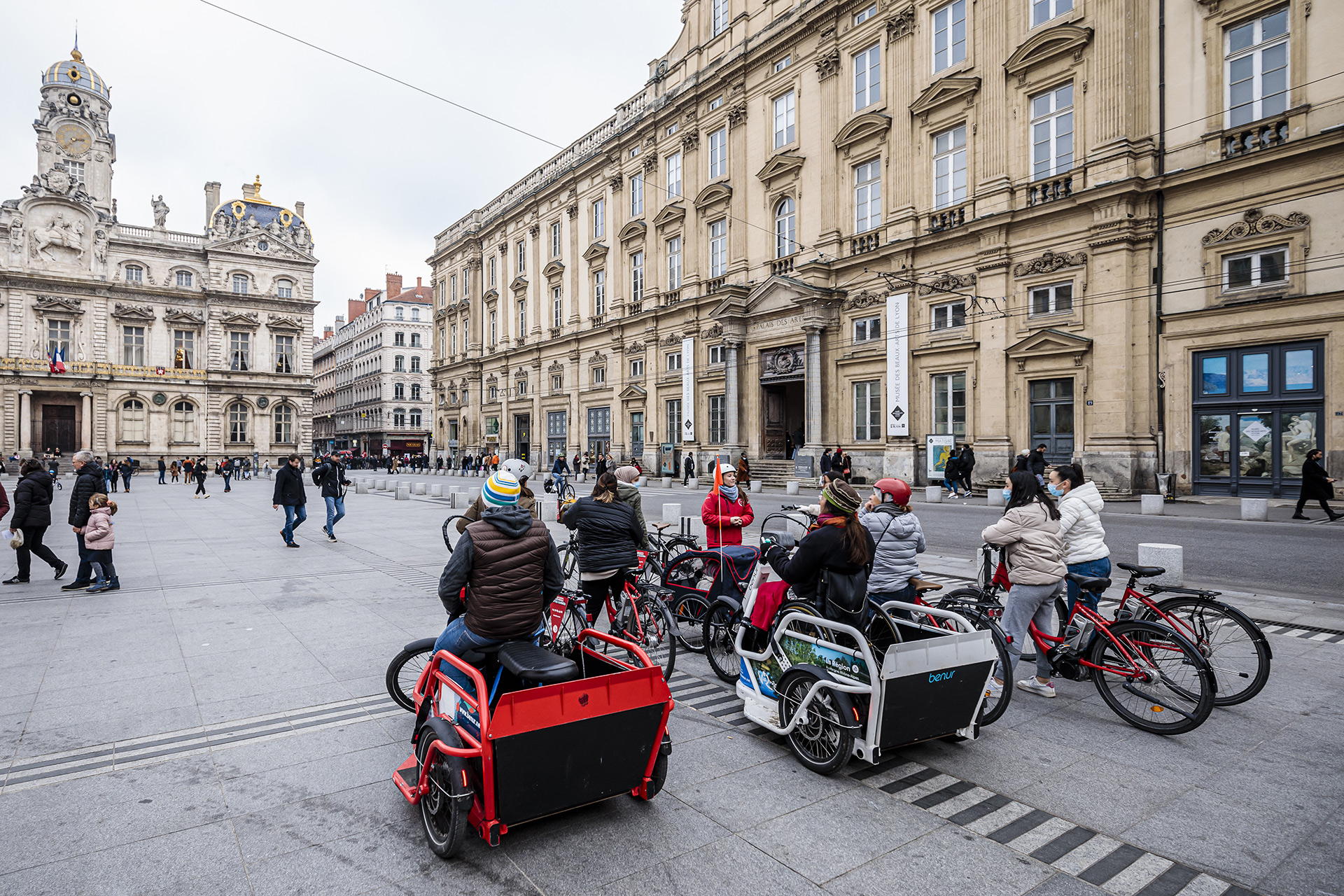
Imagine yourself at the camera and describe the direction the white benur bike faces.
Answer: facing away from the viewer and to the left of the viewer

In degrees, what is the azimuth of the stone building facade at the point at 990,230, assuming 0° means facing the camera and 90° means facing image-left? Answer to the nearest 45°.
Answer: approximately 45°

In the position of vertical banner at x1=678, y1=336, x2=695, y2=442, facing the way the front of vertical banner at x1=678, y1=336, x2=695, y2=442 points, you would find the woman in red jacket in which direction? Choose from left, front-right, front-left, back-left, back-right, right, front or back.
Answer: front-left

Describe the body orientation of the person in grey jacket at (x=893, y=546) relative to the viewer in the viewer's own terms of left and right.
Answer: facing away from the viewer and to the left of the viewer

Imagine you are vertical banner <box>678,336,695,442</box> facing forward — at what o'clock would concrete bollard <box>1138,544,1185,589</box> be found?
The concrete bollard is roughly at 10 o'clock from the vertical banner.

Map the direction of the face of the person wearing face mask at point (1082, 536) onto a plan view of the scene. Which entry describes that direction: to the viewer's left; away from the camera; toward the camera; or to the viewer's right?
to the viewer's left

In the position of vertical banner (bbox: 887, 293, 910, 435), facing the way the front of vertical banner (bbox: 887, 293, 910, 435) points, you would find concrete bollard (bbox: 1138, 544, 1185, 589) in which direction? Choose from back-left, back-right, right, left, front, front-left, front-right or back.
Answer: front-left

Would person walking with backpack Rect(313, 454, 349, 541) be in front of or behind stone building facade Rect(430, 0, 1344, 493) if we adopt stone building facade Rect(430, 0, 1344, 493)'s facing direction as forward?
in front

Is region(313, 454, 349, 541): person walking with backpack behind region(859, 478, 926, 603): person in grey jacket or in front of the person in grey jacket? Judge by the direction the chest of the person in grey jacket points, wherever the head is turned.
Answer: in front

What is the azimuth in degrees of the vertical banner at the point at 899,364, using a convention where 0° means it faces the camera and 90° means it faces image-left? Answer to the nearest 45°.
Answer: approximately 45°

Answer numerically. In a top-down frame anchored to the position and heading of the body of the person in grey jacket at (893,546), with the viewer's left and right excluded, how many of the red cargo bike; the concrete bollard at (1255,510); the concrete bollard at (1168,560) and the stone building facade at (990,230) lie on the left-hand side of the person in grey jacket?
1

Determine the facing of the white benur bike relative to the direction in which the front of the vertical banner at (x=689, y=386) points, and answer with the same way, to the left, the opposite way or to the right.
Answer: to the right
